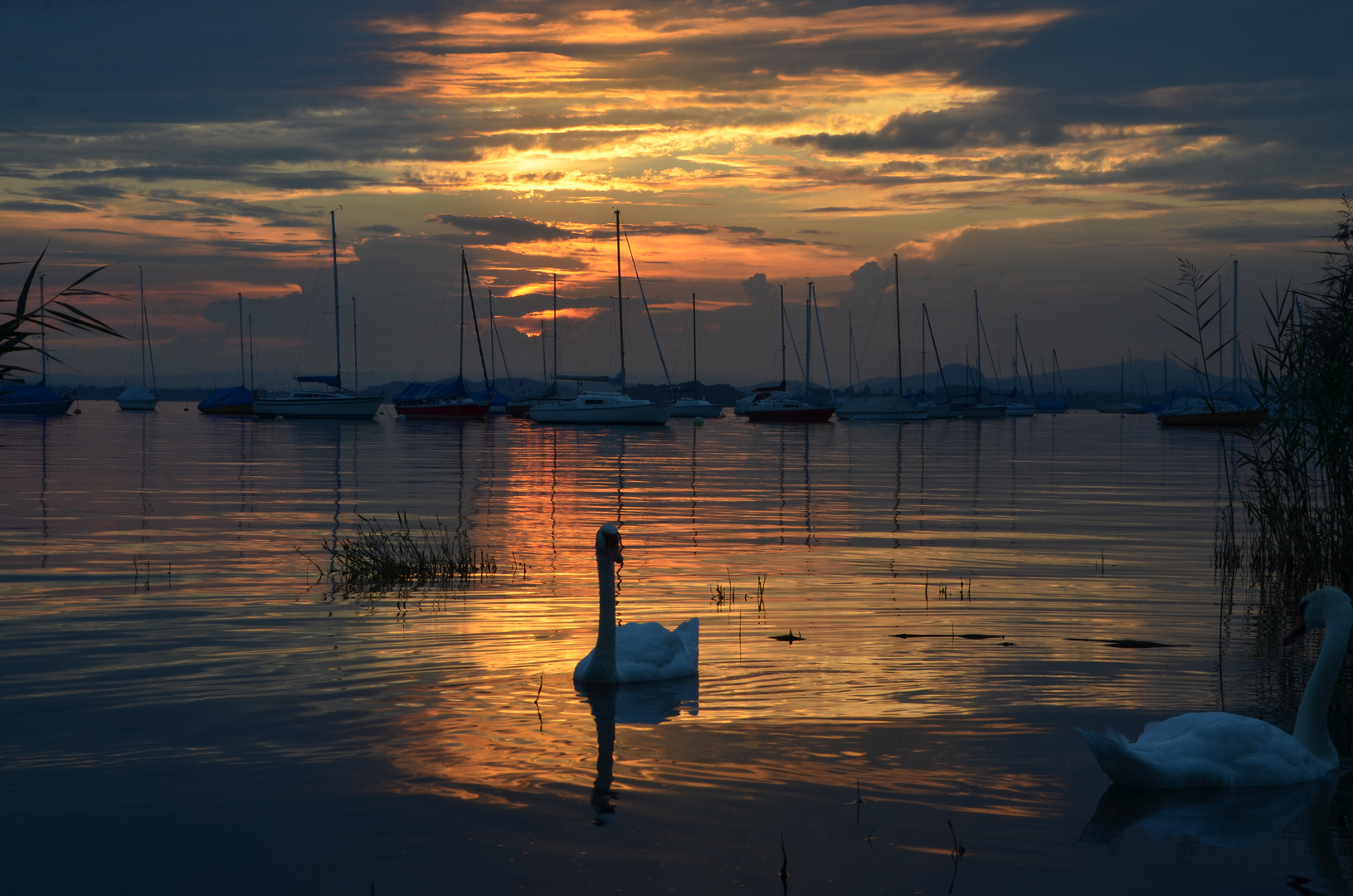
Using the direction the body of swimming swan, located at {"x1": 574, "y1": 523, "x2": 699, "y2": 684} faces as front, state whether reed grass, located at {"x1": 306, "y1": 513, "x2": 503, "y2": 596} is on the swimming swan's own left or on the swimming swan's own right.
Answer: on the swimming swan's own right

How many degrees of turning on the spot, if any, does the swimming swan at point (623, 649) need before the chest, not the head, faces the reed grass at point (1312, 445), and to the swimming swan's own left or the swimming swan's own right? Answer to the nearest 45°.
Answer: approximately 180°

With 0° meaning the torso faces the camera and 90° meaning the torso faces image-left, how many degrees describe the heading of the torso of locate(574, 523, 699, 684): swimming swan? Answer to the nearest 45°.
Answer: approximately 45°

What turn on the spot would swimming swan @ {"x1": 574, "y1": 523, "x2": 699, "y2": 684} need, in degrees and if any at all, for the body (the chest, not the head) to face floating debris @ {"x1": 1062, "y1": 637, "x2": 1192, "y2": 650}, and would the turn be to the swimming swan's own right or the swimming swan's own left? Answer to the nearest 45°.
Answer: approximately 135° to the swimming swan's own left
